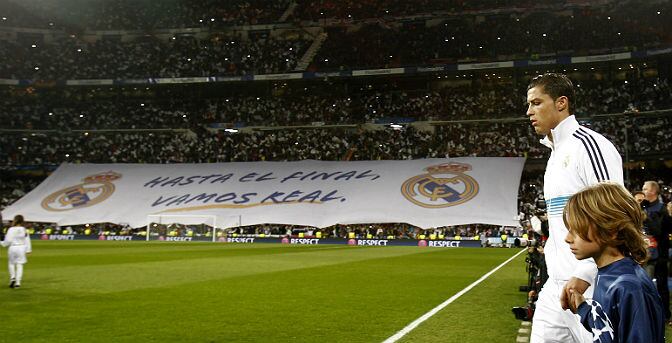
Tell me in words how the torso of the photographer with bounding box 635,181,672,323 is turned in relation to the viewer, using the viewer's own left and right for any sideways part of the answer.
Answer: facing to the left of the viewer

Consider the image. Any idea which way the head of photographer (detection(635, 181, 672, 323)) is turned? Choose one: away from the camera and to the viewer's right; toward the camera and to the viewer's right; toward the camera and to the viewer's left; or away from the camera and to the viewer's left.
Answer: toward the camera and to the viewer's left

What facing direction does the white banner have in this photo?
toward the camera

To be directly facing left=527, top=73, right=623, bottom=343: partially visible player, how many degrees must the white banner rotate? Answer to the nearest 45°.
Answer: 0° — it already faces them

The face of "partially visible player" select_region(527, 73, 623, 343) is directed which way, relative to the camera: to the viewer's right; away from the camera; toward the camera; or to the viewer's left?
to the viewer's left

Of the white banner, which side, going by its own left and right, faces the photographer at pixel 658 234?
front
